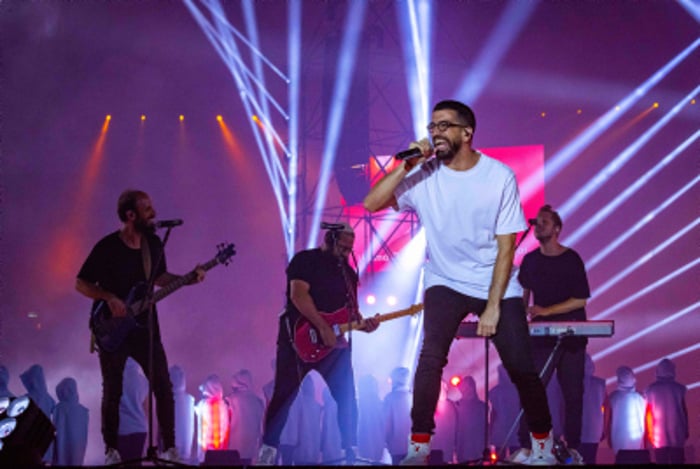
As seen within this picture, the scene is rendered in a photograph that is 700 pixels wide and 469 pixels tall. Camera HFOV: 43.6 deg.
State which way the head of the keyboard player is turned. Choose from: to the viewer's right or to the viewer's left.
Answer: to the viewer's left

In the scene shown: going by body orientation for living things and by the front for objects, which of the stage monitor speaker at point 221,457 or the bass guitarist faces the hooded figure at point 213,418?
the stage monitor speaker

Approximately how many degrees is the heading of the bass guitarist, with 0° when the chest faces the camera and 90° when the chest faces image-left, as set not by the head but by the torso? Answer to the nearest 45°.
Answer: approximately 315°

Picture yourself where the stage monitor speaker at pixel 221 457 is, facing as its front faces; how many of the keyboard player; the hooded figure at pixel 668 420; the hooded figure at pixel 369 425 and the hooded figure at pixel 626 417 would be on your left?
0

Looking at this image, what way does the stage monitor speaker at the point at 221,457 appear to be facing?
away from the camera

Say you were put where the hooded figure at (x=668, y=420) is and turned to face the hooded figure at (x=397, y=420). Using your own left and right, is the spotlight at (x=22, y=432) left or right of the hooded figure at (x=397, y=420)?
left

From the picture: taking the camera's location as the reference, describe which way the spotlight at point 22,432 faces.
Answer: facing the viewer and to the left of the viewer

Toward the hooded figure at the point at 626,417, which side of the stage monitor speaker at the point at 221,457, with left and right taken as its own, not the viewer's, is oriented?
right

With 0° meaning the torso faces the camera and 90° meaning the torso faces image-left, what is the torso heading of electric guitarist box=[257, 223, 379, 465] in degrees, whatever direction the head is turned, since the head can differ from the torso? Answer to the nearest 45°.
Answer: approximately 315°

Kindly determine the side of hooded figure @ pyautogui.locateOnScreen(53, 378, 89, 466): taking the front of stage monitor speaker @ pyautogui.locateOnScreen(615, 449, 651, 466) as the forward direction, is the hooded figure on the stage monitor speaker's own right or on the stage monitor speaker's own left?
on the stage monitor speaker's own left

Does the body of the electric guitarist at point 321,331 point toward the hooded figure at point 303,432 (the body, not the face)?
no

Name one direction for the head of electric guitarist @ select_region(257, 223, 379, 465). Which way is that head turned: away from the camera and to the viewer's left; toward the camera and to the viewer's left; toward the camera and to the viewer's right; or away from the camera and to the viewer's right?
toward the camera and to the viewer's right
